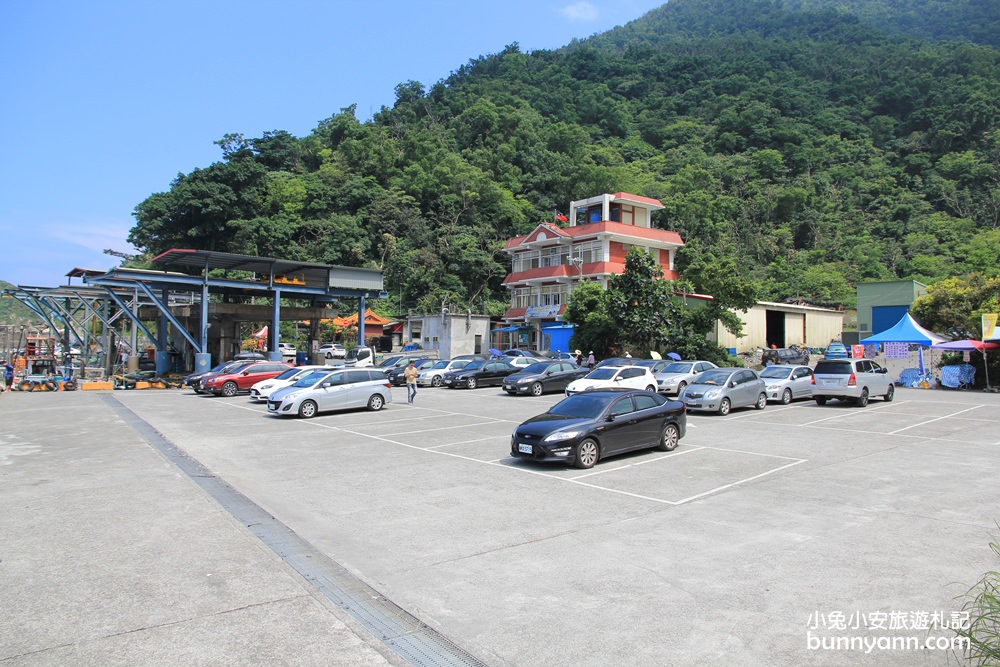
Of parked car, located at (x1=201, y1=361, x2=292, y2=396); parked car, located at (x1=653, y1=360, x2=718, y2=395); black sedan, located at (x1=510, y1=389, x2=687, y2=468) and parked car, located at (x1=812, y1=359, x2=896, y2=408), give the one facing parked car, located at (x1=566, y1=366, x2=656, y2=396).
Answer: parked car, located at (x1=653, y1=360, x2=718, y2=395)

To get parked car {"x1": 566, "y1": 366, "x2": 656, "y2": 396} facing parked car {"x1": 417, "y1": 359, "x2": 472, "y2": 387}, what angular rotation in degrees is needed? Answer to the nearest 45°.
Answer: approximately 90° to its right

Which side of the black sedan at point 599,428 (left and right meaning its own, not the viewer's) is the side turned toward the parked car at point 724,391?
back

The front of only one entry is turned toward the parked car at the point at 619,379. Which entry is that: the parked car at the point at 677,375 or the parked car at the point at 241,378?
the parked car at the point at 677,375

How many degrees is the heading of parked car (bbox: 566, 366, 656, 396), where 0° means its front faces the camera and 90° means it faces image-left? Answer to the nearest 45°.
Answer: approximately 45°

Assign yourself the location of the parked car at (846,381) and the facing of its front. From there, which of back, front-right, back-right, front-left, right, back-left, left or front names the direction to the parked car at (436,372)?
back-left

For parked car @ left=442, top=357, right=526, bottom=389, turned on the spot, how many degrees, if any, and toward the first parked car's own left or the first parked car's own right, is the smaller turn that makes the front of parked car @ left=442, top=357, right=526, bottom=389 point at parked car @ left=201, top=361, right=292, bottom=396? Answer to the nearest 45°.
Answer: approximately 45° to the first parked car's own right

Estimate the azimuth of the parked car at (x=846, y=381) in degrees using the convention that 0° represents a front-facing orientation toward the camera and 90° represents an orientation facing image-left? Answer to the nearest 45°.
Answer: approximately 225°

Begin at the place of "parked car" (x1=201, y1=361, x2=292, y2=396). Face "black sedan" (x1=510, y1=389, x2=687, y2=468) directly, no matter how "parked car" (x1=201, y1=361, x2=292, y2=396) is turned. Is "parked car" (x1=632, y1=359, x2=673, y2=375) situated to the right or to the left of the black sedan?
left

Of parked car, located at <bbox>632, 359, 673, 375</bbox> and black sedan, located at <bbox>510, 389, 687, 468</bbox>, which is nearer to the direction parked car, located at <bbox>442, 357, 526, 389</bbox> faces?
the black sedan
